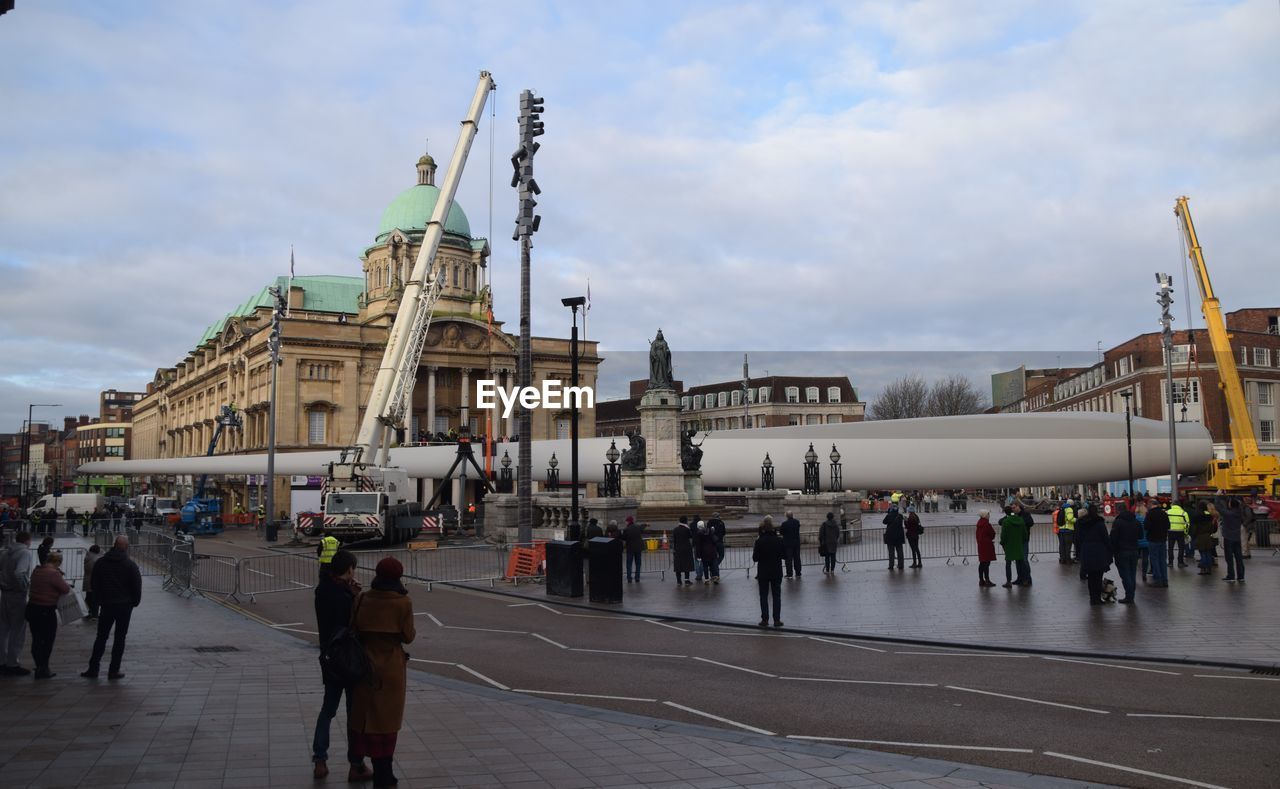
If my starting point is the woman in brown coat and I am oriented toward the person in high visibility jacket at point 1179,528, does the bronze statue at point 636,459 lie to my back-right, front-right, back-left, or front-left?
front-left

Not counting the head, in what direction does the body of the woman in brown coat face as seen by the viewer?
away from the camera

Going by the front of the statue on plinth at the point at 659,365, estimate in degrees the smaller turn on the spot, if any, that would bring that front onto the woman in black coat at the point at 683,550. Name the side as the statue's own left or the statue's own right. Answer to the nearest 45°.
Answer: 0° — it already faces them

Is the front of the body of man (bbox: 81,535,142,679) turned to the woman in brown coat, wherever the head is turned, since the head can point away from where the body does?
no

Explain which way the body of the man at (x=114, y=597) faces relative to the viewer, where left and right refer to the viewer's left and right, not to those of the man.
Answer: facing away from the viewer

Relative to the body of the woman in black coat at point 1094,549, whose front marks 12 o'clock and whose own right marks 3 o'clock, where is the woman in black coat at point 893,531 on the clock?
the woman in black coat at point 893,531 is roughly at 11 o'clock from the woman in black coat at point 1094,549.

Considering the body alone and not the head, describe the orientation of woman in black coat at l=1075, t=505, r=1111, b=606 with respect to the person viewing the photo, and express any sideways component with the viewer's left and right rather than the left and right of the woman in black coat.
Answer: facing away from the viewer

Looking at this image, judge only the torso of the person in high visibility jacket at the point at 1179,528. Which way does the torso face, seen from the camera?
away from the camera

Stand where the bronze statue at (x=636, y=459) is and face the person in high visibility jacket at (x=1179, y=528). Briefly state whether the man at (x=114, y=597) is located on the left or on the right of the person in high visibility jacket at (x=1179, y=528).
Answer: right

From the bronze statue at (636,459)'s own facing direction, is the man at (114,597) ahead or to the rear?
ahead

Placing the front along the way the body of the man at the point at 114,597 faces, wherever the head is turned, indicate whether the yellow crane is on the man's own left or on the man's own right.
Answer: on the man's own right

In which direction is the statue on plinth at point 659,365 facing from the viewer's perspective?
toward the camera

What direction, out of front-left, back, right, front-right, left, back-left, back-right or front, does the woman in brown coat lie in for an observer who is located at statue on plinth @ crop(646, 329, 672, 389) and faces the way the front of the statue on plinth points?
front

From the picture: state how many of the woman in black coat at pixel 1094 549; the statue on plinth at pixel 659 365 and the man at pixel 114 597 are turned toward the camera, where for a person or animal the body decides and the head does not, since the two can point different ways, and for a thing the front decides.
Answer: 1

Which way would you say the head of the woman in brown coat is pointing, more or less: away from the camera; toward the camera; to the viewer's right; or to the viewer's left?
away from the camera

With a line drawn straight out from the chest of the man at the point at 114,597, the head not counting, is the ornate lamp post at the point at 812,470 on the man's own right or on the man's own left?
on the man's own right

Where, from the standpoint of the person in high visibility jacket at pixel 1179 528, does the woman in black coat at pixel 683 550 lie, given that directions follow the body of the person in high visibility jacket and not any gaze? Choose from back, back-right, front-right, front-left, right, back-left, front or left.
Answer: back-left

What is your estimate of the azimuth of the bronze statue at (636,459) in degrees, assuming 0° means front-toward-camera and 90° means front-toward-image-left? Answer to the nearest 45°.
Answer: approximately 45°

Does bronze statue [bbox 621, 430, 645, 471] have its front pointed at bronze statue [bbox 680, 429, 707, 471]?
no

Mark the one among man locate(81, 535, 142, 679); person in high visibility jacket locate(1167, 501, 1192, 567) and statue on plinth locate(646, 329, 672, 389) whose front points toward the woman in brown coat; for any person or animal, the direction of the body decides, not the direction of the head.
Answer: the statue on plinth
